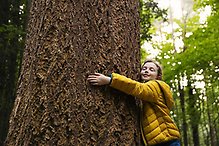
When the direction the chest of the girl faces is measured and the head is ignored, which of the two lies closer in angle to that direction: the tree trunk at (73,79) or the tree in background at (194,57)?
the tree trunk

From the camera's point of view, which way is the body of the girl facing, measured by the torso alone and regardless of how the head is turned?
to the viewer's left

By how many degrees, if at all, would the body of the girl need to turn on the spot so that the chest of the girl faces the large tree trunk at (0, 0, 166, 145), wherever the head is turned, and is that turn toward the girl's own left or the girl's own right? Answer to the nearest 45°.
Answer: approximately 45° to the girl's own right

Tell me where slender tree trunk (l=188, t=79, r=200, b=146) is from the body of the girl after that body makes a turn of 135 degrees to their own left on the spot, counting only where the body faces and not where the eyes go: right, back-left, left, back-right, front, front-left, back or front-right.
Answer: back-left

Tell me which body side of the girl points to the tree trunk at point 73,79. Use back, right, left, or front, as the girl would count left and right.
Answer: front

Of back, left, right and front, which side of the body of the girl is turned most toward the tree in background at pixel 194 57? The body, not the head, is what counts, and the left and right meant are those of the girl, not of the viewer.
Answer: right

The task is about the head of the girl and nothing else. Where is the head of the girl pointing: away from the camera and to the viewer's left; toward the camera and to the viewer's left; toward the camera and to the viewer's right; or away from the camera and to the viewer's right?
toward the camera and to the viewer's left
